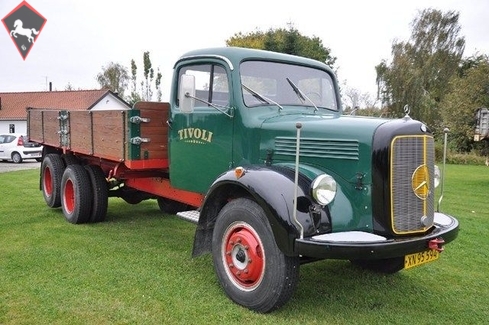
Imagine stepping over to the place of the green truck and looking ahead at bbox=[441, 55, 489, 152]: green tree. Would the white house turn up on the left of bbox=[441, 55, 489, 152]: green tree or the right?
left

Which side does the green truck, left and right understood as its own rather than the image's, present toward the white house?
back

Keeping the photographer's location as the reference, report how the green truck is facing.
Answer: facing the viewer and to the right of the viewer

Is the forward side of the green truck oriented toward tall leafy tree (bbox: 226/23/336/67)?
no

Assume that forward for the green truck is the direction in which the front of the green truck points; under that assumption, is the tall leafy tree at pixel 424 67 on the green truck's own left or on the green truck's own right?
on the green truck's own left

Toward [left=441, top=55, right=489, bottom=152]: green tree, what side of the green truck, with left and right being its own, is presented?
left

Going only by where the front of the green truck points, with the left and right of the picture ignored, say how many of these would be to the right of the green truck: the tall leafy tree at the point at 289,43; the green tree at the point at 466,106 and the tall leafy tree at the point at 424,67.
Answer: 0
